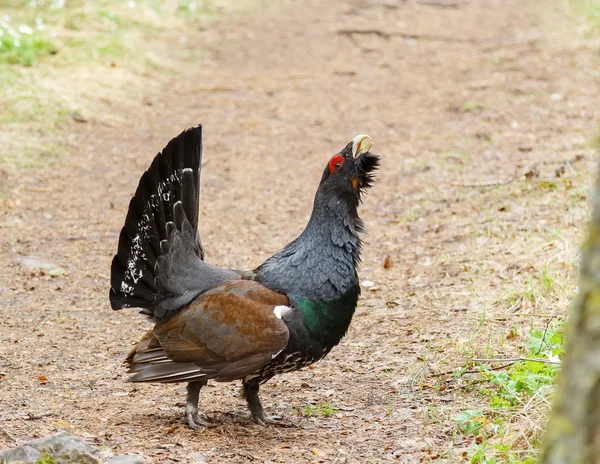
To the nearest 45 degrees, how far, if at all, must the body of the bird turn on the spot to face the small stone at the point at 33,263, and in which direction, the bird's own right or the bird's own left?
approximately 135° to the bird's own left

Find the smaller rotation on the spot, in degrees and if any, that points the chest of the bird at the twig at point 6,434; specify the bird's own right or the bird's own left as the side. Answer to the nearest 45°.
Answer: approximately 135° to the bird's own right

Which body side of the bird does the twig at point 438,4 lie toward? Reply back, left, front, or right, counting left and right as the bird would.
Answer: left

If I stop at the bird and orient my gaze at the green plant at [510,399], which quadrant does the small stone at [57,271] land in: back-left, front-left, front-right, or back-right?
back-left

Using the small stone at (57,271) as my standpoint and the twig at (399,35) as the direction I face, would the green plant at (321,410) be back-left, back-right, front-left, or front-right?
back-right

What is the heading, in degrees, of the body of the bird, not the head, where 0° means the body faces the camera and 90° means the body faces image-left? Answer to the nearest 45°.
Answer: approximately 270°

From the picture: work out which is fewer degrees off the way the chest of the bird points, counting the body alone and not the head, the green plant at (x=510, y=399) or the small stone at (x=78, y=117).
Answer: the green plant

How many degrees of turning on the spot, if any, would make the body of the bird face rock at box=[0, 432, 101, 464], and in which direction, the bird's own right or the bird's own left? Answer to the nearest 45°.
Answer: approximately 135° to the bird's own right

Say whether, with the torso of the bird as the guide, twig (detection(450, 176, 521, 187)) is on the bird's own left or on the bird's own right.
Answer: on the bird's own left

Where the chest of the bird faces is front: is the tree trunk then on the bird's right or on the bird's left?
on the bird's right
